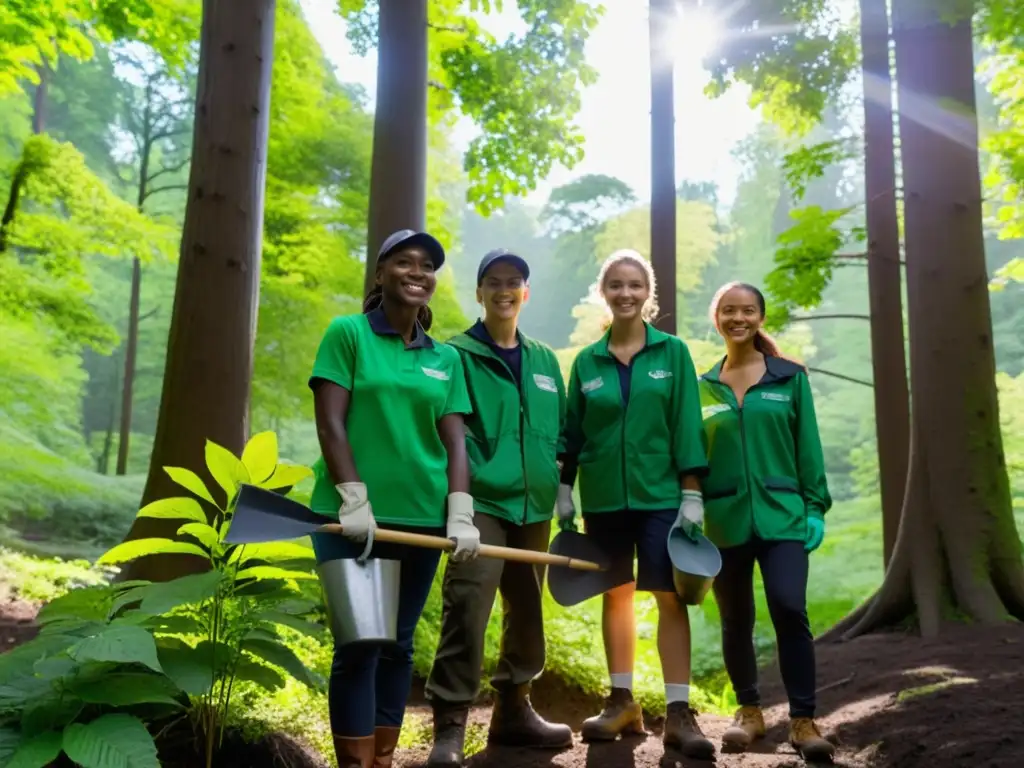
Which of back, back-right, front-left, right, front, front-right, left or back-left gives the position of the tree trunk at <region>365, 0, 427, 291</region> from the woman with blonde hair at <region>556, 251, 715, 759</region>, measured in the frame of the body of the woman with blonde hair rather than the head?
back-right

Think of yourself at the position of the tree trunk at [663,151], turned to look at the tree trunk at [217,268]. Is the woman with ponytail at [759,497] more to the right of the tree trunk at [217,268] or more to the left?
left

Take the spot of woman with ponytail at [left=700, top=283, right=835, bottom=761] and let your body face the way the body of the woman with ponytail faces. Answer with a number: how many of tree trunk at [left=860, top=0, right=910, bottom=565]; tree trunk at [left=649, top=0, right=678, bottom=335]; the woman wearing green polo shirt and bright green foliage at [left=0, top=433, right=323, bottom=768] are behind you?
2

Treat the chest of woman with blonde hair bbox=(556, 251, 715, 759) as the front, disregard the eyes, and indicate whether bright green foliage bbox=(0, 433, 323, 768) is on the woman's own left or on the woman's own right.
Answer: on the woman's own right

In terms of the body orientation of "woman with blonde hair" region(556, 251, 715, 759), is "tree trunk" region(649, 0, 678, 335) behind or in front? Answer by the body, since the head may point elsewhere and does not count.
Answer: behind

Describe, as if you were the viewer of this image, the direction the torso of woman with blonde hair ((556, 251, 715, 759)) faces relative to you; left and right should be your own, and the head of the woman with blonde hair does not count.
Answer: facing the viewer

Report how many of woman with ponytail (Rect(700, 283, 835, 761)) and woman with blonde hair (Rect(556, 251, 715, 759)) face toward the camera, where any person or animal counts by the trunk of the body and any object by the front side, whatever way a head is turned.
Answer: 2

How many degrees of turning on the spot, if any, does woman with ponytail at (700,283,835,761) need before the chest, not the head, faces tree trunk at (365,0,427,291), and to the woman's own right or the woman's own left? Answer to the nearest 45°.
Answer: approximately 135° to the woman's own right

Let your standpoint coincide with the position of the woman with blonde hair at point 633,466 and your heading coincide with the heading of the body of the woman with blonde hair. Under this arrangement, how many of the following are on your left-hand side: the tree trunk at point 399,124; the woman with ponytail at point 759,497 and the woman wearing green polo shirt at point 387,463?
1

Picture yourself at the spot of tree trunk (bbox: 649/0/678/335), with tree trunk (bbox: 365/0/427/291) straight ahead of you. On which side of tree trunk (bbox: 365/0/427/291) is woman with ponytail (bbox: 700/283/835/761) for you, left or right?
left

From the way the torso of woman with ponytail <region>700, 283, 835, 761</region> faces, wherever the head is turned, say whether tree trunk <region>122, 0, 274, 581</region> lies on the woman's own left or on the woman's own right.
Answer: on the woman's own right

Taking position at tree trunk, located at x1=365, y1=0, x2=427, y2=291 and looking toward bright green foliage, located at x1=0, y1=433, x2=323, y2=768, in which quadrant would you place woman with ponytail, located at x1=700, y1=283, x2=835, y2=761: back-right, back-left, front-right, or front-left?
front-left

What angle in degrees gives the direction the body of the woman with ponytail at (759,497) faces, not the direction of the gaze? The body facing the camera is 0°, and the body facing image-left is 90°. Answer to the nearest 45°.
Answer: approximately 0°
